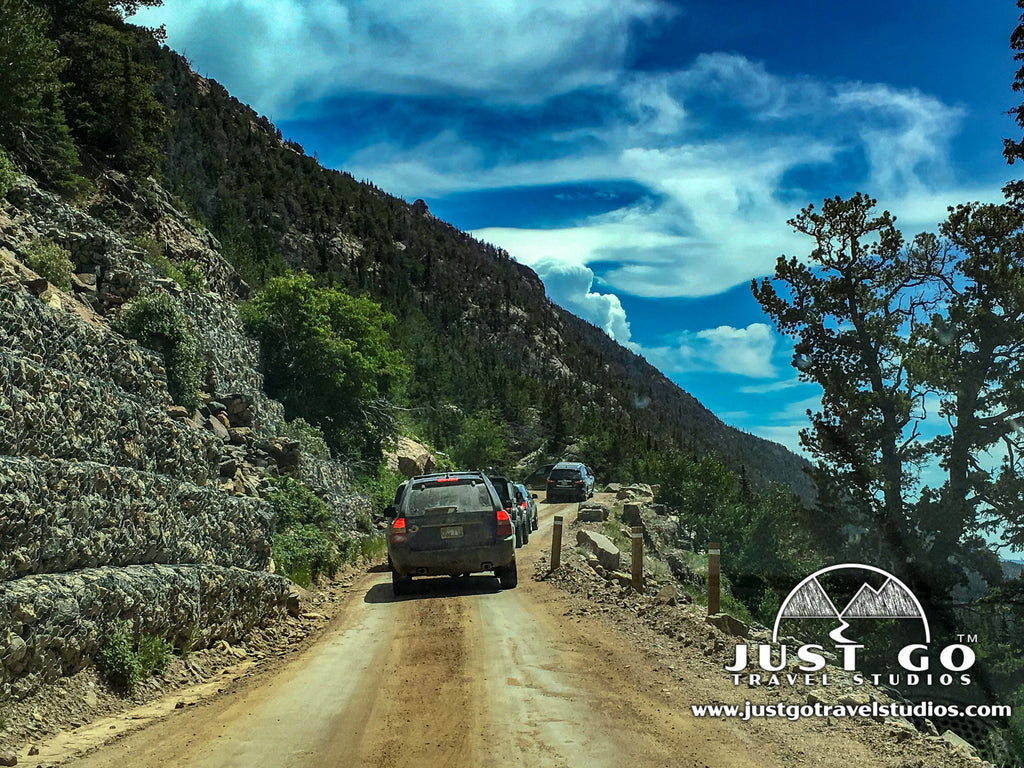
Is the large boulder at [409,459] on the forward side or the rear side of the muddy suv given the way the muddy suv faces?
on the forward side

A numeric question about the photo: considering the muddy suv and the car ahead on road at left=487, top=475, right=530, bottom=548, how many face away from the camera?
2

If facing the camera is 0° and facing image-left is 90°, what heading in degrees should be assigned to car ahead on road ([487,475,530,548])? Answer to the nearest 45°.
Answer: approximately 180°

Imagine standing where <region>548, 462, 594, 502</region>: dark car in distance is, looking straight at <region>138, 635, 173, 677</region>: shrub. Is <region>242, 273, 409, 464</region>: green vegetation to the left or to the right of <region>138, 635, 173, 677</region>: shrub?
right

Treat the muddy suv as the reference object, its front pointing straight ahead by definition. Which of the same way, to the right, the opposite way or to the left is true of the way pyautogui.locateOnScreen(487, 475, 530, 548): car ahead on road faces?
the same way

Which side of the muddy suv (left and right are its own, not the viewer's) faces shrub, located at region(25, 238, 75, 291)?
left

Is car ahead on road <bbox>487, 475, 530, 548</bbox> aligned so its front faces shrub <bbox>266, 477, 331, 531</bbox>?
no

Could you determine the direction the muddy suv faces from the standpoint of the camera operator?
facing away from the viewer

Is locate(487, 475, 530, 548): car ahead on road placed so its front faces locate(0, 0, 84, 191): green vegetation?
no

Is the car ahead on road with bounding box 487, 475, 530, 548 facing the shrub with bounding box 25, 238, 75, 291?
no

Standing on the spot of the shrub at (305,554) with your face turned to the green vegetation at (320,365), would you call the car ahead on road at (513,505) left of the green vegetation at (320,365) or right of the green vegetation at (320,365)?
right

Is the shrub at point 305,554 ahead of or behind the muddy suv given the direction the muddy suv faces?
ahead

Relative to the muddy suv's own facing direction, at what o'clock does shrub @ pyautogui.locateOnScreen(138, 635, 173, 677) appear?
The shrub is roughly at 7 o'clock from the muddy suv.

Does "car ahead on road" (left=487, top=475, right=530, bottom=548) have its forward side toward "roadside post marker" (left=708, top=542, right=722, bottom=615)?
no
